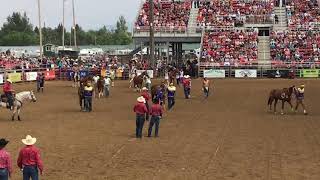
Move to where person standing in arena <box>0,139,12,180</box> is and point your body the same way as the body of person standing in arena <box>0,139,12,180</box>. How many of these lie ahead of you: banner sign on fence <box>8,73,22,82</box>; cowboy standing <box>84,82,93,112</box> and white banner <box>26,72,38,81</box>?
3

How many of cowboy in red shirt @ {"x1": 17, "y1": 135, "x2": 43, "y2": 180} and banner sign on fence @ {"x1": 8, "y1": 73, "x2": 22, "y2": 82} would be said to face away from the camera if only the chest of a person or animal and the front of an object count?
1

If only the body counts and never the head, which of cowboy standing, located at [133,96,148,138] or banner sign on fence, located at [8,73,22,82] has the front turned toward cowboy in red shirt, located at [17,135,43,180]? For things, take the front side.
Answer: the banner sign on fence

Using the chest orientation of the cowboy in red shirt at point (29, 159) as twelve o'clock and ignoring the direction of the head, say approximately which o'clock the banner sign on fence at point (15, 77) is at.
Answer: The banner sign on fence is roughly at 12 o'clock from the cowboy in red shirt.

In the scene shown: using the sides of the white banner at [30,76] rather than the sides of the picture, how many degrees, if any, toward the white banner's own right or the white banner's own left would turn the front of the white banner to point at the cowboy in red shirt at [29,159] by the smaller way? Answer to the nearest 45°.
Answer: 0° — it already faces them

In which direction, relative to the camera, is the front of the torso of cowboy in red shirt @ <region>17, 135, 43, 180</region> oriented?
away from the camera

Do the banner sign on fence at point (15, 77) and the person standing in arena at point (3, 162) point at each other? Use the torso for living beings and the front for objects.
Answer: yes

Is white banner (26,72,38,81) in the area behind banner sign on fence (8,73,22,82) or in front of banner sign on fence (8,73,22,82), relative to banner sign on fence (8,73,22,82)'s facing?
behind

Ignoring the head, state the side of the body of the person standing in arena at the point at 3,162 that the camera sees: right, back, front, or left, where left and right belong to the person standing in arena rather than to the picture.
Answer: back

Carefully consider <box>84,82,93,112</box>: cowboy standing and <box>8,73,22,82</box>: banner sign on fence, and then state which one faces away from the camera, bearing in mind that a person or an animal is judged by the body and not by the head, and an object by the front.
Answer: the cowboy standing
